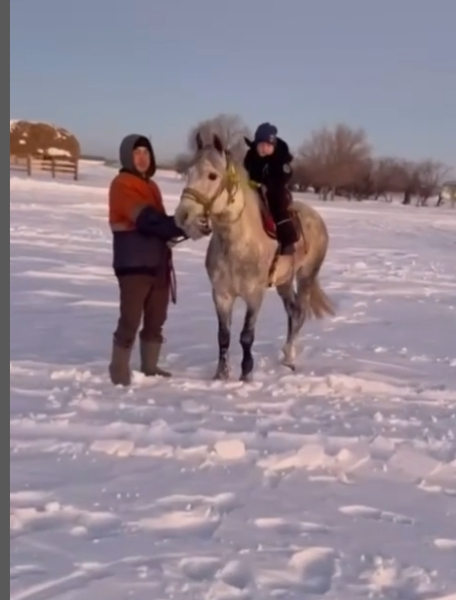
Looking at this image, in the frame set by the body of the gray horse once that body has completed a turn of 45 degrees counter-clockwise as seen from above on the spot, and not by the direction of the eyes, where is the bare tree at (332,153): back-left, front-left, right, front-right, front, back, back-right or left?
back

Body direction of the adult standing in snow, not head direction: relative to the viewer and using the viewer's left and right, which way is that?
facing the viewer and to the right of the viewer

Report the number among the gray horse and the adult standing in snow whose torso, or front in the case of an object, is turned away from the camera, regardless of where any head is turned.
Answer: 0

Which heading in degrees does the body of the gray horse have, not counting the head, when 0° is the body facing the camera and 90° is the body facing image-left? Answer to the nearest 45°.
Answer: approximately 45°

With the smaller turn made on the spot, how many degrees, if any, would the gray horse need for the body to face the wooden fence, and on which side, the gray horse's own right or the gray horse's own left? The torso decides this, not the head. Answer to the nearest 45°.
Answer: approximately 90° to the gray horse's own right

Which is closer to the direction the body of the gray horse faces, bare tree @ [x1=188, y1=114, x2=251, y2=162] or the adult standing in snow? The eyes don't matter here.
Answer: the adult standing in snow

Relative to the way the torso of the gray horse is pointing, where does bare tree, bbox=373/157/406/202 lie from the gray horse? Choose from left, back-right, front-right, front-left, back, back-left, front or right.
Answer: back-right
